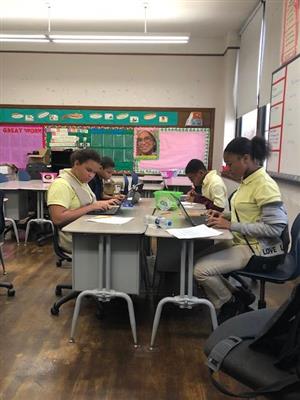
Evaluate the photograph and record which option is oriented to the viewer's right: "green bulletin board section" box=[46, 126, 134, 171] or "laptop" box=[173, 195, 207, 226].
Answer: the laptop

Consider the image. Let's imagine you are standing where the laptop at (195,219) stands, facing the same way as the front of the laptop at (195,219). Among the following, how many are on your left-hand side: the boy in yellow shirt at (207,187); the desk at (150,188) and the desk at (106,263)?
2

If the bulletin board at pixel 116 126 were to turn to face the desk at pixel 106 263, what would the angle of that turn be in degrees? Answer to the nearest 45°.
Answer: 0° — it already faces it

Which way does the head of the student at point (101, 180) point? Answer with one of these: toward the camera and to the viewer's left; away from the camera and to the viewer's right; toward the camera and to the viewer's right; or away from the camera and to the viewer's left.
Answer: toward the camera and to the viewer's right

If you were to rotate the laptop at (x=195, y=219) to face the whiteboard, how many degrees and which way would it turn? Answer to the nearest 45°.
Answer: approximately 45° to its left

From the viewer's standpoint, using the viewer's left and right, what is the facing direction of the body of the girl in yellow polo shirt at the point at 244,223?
facing to the left of the viewer

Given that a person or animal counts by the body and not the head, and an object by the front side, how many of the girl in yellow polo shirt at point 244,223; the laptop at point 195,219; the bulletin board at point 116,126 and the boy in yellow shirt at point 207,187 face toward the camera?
1

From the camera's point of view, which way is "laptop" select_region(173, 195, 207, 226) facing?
to the viewer's right

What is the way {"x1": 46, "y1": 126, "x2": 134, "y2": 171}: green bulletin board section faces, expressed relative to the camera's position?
facing the viewer

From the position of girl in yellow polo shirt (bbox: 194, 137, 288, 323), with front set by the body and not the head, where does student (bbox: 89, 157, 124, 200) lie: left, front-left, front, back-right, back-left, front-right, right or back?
front-right

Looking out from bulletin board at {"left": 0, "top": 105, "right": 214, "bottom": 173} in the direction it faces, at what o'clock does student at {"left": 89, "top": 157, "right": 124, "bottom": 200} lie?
The student is roughly at 12 o'clock from the bulletin board.

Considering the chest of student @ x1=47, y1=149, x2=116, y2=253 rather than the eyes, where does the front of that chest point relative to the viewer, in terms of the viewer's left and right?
facing the viewer and to the right of the viewer

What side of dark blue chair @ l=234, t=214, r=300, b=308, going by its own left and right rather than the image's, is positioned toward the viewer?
left

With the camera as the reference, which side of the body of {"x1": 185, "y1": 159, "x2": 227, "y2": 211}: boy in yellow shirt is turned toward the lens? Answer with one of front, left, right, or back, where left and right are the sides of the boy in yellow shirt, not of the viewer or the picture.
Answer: left

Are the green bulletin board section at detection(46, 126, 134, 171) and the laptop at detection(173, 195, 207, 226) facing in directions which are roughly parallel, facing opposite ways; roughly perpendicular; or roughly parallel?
roughly perpendicular

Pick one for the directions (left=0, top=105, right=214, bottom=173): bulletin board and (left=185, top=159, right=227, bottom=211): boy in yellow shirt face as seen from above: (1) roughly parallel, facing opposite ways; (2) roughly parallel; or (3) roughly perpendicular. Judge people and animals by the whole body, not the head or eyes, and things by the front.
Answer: roughly perpendicular
